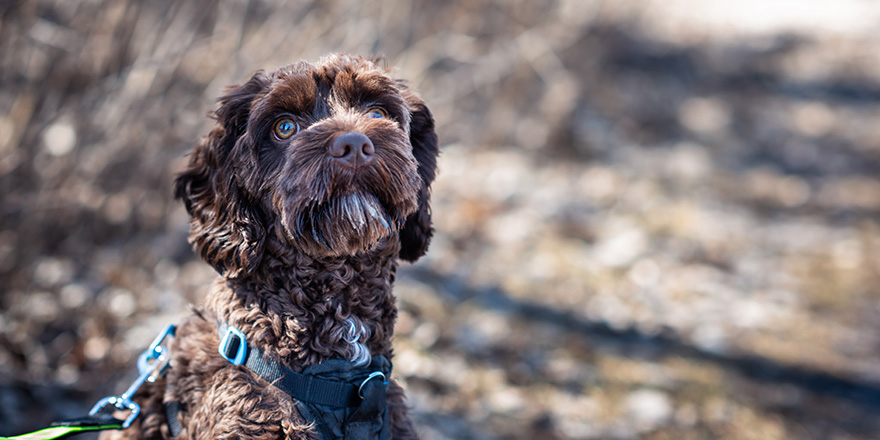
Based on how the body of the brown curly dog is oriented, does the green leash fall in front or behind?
behind

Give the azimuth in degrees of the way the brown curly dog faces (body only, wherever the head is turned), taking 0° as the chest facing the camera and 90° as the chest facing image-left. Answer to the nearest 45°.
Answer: approximately 315°
